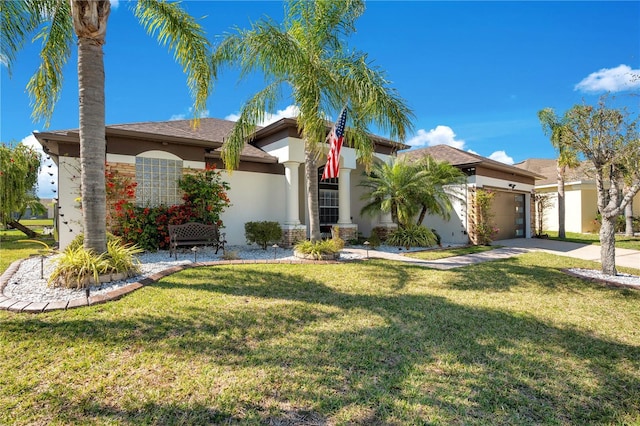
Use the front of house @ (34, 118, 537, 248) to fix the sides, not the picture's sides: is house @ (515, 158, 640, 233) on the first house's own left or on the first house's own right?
on the first house's own left
